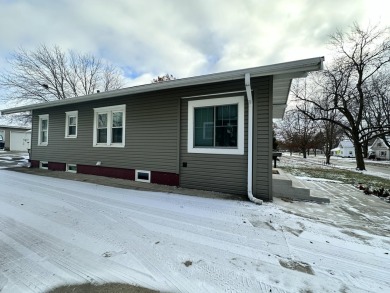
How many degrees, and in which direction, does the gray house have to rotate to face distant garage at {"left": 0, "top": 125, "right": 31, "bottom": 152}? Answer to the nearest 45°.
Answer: approximately 180°

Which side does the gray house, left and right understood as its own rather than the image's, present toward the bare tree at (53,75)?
back

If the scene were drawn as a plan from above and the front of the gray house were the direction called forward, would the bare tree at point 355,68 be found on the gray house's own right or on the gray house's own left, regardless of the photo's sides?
on the gray house's own left

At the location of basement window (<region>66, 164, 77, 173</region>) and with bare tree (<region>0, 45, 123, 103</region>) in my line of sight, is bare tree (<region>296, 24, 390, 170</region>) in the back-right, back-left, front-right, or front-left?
back-right

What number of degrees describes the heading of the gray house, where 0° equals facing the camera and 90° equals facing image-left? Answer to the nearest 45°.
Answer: approximately 315°

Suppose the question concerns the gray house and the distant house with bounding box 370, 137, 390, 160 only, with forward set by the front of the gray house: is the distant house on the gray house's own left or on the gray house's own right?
on the gray house's own left

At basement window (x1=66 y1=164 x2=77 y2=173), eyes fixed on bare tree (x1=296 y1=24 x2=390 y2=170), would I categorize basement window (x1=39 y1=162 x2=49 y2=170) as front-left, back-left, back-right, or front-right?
back-left

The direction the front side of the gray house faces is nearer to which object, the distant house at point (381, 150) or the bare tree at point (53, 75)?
the distant house
